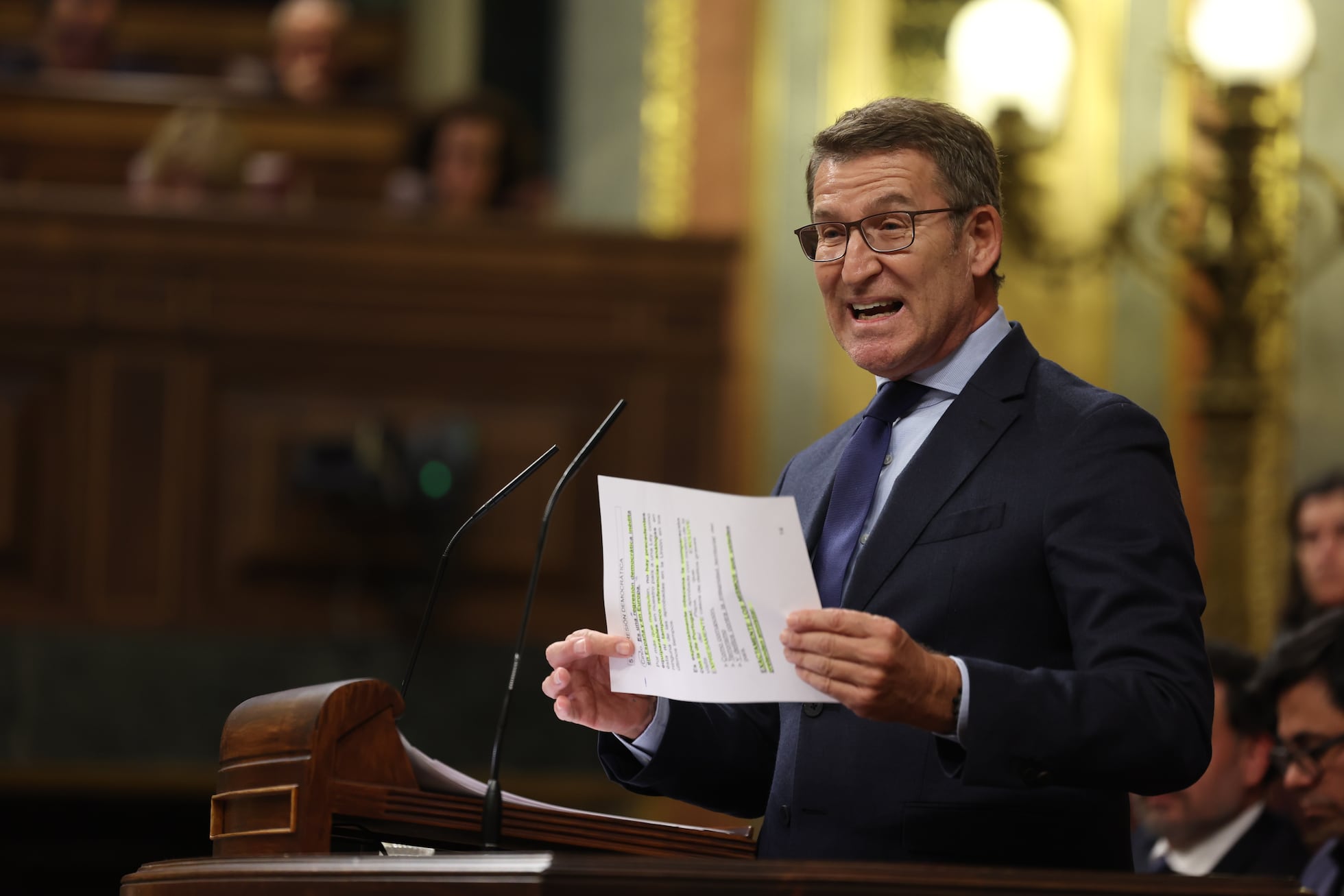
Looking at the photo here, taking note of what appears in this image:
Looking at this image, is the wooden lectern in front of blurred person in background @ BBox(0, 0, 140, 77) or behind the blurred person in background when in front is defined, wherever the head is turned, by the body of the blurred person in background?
in front

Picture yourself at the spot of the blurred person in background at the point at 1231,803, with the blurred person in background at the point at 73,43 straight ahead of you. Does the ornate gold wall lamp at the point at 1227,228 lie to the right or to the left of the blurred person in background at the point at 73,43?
right

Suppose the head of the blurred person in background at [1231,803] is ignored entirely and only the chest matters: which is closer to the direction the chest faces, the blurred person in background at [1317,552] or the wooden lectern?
the wooden lectern

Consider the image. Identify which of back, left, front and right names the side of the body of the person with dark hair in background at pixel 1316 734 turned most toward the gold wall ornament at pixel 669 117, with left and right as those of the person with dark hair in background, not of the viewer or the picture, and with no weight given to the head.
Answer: right

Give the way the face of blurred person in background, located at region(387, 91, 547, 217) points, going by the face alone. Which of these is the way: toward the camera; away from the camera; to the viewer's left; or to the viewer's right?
toward the camera

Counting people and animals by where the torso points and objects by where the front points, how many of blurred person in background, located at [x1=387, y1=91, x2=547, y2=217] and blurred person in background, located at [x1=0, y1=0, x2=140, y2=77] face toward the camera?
2

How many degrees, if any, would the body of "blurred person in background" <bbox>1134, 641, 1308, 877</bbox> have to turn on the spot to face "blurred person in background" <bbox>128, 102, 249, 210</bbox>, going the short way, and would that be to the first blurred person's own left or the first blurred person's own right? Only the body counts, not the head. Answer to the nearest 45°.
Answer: approximately 90° to the first blurred person's own right

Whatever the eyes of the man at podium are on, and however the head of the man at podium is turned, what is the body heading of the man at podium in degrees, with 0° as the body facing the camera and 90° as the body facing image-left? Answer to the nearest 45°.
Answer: approximately 45°

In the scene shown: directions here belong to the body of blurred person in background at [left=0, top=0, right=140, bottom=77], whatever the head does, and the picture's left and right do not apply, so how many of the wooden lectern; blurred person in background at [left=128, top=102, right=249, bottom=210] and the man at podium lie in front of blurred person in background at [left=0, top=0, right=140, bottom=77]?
3

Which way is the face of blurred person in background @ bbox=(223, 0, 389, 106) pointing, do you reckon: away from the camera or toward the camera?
toward the camera

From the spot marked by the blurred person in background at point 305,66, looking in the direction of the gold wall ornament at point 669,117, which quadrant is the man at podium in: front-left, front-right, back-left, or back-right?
front-right

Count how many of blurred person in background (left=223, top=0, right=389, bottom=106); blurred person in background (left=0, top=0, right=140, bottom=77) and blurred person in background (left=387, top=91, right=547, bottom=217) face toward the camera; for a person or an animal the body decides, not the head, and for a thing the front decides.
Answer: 3

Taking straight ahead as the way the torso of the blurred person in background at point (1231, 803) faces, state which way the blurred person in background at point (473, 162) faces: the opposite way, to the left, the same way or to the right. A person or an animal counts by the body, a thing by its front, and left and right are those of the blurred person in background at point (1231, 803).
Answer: to the left

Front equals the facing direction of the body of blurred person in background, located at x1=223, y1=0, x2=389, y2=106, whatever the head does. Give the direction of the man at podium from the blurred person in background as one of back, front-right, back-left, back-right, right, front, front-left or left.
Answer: front

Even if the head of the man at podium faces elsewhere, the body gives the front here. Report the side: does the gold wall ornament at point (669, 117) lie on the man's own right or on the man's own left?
on the man's own right

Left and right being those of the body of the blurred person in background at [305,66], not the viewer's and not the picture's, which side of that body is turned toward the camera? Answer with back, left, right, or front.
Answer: front

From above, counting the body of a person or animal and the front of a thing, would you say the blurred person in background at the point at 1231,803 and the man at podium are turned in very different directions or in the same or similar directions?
same or similar directions

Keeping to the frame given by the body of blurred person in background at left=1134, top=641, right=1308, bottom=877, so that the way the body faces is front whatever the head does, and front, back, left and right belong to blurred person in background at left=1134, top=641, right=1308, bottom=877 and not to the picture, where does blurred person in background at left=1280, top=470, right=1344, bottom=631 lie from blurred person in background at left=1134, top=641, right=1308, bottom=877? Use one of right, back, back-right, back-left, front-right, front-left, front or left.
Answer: back-right

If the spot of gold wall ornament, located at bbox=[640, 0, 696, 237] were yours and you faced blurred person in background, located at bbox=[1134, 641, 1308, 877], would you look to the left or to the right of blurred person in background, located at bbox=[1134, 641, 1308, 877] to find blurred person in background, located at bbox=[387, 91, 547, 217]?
right

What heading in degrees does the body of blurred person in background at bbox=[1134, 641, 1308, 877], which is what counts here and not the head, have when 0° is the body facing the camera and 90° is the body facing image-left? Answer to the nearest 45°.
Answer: approximately 45°

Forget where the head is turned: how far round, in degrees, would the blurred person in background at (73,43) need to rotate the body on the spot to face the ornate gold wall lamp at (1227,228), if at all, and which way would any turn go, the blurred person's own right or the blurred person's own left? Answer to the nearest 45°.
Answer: approximately 45° to the blurred person's own left
